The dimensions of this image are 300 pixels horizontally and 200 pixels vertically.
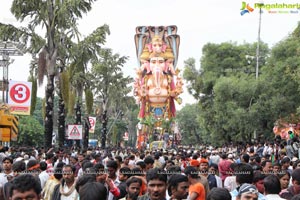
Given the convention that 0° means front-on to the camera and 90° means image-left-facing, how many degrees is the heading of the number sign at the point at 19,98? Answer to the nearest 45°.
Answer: approximately 0°

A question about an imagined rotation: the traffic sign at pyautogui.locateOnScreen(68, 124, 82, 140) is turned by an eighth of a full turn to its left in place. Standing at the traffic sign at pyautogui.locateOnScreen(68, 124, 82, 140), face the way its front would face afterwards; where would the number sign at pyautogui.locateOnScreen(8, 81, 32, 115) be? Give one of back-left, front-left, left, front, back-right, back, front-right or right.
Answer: front-right

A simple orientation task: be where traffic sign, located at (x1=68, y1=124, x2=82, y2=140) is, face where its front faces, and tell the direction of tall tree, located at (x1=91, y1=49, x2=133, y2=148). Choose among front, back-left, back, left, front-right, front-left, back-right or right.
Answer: back

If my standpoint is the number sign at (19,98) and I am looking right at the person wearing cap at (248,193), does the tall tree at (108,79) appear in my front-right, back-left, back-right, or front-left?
back-left
